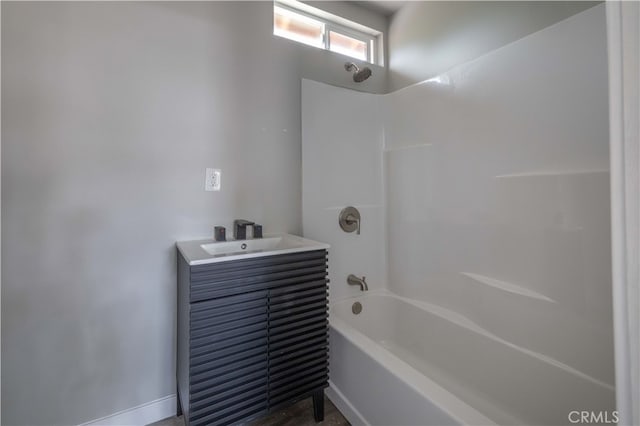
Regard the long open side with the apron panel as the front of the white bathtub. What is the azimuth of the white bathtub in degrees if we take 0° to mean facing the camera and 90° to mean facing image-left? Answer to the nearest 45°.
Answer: approximately 45°

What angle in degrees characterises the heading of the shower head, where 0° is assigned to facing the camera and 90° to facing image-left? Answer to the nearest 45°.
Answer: approximately 315°

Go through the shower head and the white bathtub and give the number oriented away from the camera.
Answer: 0

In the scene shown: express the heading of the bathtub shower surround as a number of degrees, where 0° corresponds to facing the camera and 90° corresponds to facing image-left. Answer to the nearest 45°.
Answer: approximately 45°
